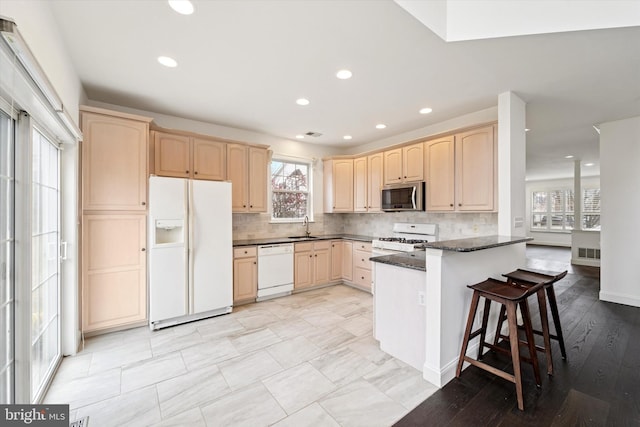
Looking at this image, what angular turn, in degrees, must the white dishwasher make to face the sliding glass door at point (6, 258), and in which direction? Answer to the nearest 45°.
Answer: approximately 90° to its right

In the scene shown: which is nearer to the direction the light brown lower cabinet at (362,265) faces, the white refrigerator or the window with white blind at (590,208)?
the white refrigerator

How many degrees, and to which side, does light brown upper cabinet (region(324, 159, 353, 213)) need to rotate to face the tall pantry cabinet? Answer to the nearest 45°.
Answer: approximately 90° to its right

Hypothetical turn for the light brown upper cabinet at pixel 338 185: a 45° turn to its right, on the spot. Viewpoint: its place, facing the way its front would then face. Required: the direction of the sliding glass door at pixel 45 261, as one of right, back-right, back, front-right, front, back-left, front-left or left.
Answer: front-right

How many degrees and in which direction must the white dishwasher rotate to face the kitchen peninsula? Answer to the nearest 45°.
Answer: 0° — it already faces it

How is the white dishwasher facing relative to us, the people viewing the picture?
facing the viewer and to the right of the viewer

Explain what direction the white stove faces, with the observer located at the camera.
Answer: facing the viewer and to the left of the viewer

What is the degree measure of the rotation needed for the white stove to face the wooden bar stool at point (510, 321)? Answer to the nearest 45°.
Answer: approximately 45° to its left

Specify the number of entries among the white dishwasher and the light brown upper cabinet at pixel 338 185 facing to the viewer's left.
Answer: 0

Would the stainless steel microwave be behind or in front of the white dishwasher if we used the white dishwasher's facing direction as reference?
in front

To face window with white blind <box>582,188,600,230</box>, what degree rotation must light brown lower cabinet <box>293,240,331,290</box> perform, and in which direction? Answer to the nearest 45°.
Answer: approximately 90° to its left
